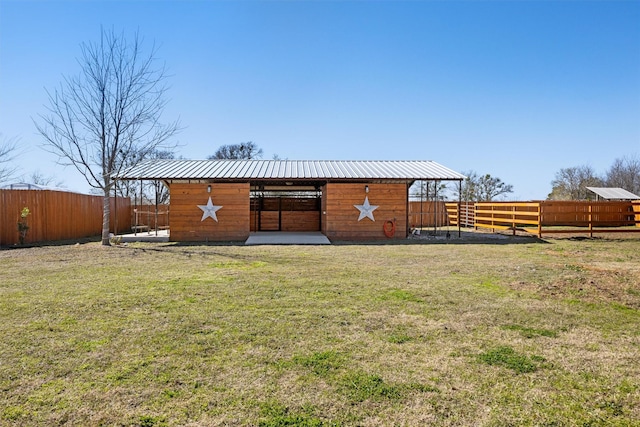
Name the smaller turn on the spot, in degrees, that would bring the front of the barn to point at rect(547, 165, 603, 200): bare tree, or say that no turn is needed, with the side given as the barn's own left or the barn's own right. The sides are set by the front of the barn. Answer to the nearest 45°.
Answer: approximately 135° to the barn's own left

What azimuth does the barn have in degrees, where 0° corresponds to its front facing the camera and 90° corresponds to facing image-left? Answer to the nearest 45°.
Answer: approximately 0°

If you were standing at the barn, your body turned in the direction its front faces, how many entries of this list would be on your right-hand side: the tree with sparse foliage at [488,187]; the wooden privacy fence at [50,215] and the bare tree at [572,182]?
1

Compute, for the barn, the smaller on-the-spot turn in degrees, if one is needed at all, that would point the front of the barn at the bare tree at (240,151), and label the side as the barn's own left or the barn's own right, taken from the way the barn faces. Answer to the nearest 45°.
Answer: approximately 180°

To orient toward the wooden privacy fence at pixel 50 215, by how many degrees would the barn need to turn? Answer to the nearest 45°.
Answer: approximately 90° to its right

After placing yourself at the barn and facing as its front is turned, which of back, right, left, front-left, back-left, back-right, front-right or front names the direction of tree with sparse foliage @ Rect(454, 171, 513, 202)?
back-left
